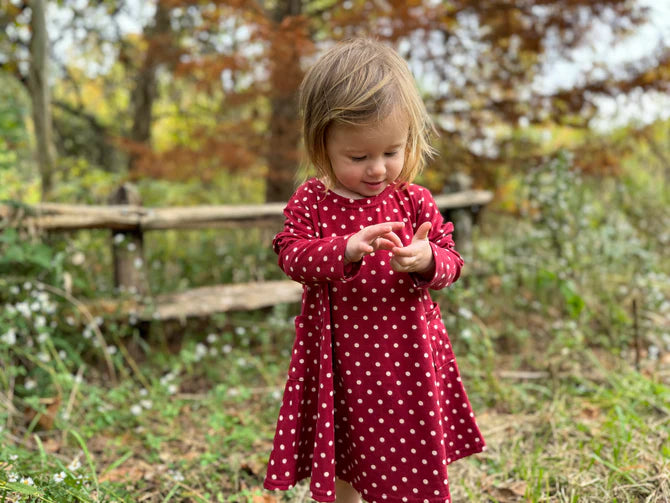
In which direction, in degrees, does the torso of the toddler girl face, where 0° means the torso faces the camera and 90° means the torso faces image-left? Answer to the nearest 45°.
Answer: approximately 0°

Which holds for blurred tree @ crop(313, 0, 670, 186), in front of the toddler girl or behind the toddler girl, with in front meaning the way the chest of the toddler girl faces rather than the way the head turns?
behind

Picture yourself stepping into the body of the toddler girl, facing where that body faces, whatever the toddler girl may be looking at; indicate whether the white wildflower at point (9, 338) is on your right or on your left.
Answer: on your right

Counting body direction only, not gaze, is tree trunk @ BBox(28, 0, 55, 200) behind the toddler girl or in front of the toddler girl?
behind
